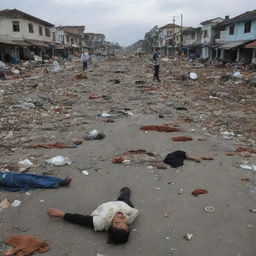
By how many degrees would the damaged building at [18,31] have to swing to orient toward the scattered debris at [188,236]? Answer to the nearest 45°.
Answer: approximately 45° to its right

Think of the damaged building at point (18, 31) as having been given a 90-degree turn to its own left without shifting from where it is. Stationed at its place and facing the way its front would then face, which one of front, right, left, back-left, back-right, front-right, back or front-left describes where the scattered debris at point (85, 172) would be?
back-right

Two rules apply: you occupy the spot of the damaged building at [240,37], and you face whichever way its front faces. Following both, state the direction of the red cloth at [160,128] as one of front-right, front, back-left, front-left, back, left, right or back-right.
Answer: front-left

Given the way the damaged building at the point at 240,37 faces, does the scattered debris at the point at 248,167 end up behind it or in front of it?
in front

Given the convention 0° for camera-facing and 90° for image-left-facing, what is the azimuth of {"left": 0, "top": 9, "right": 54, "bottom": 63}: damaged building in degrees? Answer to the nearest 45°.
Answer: approximately 315°

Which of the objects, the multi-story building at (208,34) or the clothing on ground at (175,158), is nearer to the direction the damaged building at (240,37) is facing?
the clothing on ground

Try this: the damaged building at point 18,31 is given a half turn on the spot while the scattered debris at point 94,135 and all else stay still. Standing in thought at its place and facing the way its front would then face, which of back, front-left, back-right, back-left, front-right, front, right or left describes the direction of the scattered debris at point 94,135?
back-left

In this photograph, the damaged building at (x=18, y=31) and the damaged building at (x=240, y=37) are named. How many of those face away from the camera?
0

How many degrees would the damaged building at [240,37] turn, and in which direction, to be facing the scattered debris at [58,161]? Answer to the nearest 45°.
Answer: approximately 45° to its left

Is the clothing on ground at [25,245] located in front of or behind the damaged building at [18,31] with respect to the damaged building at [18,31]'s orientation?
in front

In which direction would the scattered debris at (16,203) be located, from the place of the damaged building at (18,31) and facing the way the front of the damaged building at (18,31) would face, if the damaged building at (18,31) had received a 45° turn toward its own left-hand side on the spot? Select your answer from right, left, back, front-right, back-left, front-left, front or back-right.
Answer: right

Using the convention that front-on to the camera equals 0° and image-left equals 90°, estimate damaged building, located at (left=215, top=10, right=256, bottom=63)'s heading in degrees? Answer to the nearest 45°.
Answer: approximately 45°

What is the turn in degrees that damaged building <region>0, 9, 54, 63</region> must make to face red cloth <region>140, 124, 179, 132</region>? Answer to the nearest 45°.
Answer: approximately 45° to its right

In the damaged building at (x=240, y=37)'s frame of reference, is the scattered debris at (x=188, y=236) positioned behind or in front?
in front

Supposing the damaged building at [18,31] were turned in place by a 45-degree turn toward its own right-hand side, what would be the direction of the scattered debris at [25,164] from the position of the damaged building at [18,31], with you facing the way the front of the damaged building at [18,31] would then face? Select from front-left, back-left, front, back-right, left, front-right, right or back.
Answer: front

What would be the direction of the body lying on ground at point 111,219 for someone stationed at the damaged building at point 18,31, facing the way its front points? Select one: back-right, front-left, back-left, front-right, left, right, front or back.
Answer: front-right

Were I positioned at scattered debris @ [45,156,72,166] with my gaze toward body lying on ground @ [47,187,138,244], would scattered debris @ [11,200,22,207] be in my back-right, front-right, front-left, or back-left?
front-right
